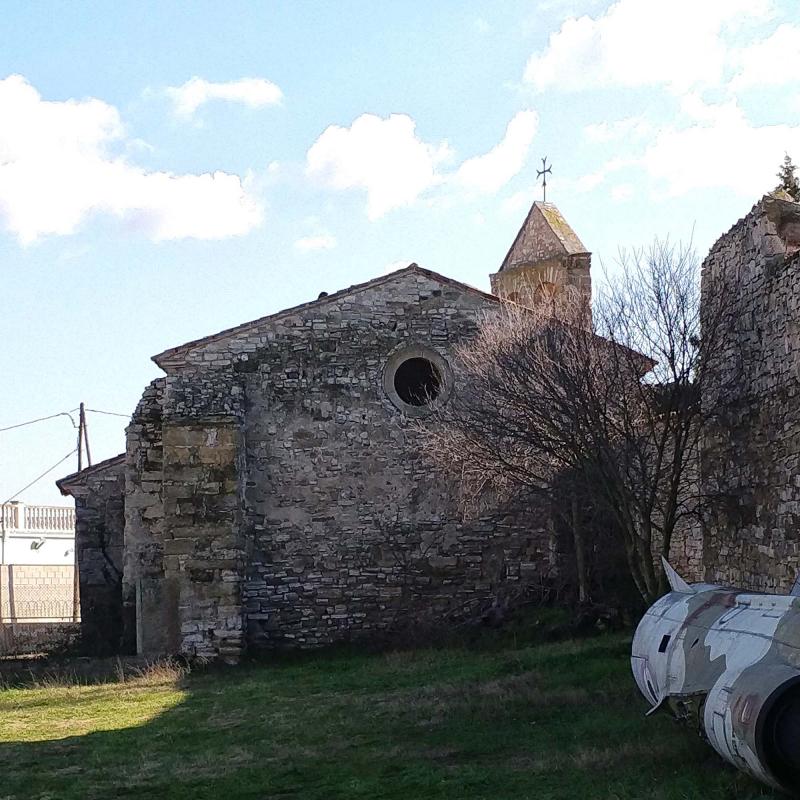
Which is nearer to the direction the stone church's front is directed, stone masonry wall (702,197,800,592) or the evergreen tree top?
the stone masonry wall

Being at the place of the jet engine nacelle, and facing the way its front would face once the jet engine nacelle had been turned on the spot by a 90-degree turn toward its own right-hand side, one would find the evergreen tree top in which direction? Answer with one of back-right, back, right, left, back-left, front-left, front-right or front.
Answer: back-right

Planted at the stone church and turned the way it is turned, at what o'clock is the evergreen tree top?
The evergreen tree top is roughly at 8 o'clock from the stone church.

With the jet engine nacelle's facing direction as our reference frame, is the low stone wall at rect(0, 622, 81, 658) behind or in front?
behind

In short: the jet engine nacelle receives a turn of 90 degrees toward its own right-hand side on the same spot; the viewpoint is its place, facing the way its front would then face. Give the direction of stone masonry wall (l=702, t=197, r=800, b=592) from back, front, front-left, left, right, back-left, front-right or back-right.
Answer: back-right

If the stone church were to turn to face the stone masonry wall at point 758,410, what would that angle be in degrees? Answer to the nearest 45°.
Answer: approximately 45° to its left

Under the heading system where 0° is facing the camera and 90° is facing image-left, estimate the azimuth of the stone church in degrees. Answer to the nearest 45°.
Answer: approximately 0°

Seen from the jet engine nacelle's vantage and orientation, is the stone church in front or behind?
behind

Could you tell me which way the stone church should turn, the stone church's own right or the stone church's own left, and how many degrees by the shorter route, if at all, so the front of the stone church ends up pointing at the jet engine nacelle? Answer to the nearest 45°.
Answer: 0° — it already faces it
